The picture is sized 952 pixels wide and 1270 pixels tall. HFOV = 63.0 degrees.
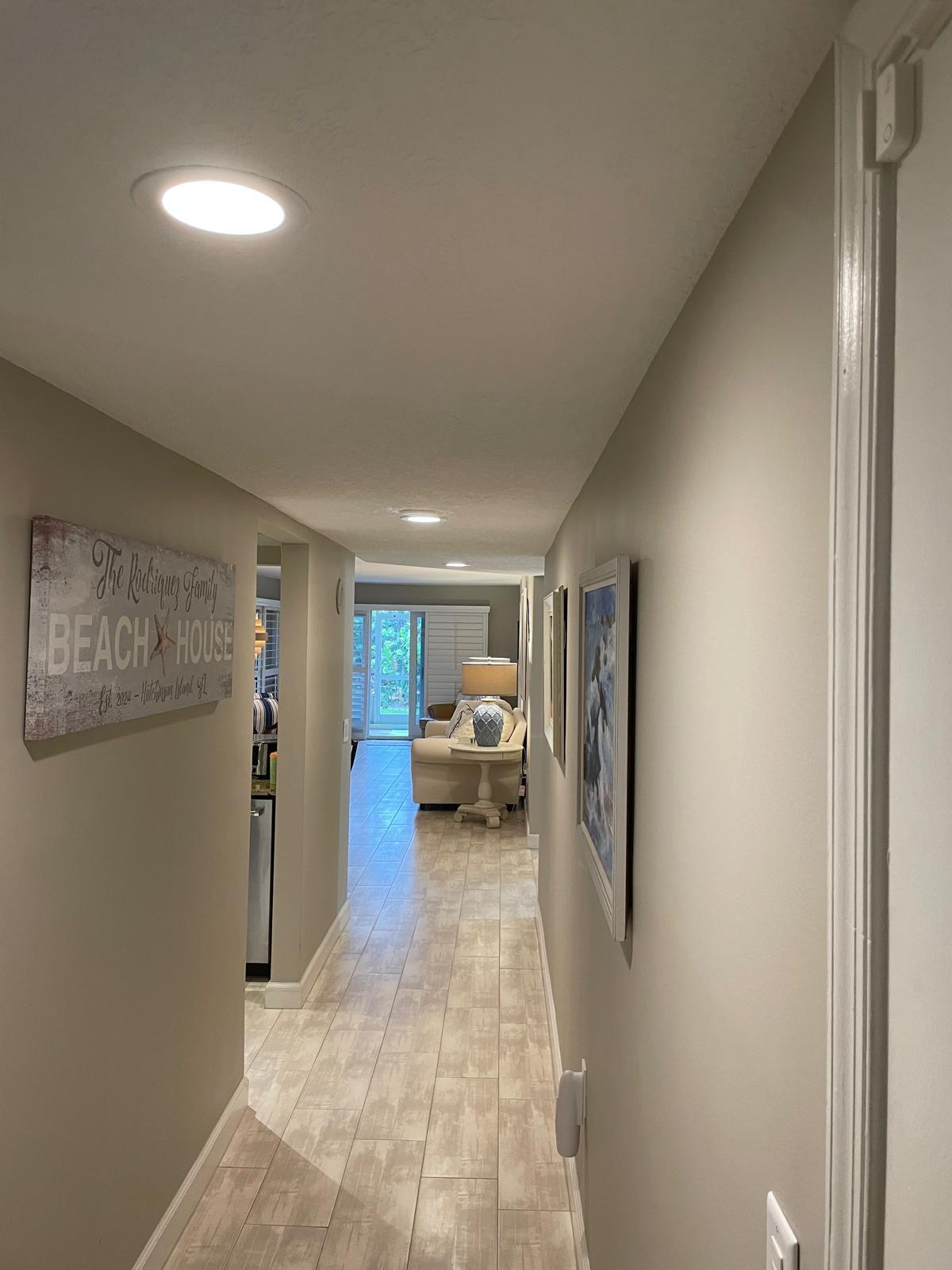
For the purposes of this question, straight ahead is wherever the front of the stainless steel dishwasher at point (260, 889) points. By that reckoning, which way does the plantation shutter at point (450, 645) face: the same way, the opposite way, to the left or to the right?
the same way

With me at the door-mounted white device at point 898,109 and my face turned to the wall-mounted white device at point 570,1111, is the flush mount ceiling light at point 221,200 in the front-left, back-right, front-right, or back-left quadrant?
front-left

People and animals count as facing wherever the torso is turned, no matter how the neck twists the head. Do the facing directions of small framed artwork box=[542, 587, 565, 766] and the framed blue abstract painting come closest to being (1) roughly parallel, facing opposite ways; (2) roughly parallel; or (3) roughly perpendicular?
roughly parallel

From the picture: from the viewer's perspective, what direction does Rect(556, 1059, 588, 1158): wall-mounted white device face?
to the viewer's left

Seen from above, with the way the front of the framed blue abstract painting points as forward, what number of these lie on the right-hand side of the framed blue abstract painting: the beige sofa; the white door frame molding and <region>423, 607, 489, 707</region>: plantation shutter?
2

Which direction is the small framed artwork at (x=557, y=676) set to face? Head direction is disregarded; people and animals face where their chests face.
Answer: to the viewer's left

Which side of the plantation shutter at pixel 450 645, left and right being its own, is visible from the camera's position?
front

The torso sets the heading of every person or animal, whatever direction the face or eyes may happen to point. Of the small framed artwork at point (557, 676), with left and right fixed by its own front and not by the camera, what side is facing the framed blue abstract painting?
left

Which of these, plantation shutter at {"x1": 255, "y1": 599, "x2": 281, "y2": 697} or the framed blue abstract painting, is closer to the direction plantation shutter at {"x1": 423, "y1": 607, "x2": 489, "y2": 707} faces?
the framed blue abstract painting

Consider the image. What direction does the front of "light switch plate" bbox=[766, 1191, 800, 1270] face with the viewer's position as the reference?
facing the viewer and to the left of the viewer

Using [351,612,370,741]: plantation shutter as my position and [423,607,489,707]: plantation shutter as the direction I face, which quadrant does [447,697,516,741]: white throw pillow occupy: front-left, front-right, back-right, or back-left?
front-right
